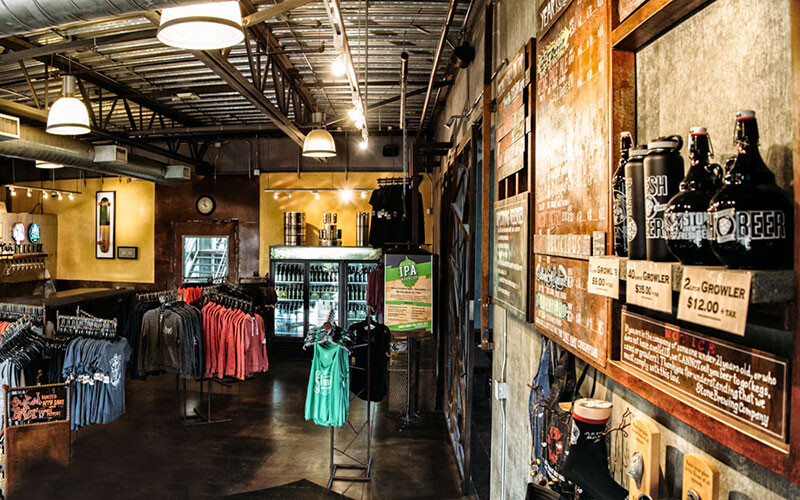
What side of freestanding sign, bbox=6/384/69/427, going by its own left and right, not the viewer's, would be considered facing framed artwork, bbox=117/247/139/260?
back

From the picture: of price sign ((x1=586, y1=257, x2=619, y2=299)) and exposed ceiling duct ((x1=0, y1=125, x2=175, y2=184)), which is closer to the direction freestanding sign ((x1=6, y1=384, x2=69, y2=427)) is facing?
the price sign

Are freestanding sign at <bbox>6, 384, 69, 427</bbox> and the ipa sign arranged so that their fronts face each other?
no

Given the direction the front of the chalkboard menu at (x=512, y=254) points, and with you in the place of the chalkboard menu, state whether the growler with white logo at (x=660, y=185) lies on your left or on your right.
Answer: on your left

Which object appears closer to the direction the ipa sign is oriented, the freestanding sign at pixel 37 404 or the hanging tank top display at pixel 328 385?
the hanging tank top display

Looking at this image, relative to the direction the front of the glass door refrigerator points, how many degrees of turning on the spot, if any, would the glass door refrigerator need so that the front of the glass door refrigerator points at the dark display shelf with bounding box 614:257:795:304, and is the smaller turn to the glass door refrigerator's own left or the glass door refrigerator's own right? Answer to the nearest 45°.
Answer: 0° — it already faces it

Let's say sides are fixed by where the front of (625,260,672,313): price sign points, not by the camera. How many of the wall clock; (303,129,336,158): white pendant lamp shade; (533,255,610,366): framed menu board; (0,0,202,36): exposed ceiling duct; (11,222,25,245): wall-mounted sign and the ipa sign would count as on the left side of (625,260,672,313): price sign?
0

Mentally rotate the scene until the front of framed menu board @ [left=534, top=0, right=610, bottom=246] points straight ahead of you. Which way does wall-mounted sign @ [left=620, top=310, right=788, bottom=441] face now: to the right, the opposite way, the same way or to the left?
the same way

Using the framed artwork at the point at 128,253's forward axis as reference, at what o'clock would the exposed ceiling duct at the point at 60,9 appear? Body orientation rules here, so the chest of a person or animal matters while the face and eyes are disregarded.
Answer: The exposed ceiling duct is roughly at 12 o'clock from the framed artwork.

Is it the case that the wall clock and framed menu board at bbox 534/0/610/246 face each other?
no

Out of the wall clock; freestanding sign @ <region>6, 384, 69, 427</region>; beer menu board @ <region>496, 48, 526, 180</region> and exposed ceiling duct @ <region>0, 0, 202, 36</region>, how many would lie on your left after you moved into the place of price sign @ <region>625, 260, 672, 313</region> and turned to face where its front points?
0

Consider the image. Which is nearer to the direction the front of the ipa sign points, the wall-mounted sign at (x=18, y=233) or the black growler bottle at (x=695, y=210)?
the black growler bottle

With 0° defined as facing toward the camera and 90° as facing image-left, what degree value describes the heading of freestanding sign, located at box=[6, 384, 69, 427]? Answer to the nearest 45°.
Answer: approximately 0°

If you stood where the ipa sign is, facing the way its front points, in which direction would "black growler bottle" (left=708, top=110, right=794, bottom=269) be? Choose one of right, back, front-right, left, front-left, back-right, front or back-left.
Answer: front

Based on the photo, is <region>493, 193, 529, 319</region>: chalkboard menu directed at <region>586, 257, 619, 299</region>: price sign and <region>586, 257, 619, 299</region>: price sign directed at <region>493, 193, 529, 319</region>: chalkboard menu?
no

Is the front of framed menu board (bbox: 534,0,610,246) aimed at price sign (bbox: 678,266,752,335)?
no

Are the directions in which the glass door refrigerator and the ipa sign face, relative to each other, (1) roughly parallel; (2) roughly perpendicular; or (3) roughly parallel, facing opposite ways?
roughly parallel

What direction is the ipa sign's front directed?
toward the camera

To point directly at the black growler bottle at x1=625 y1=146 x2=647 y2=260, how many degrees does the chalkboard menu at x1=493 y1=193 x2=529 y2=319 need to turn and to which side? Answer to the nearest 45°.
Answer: approximately 45° to its left
